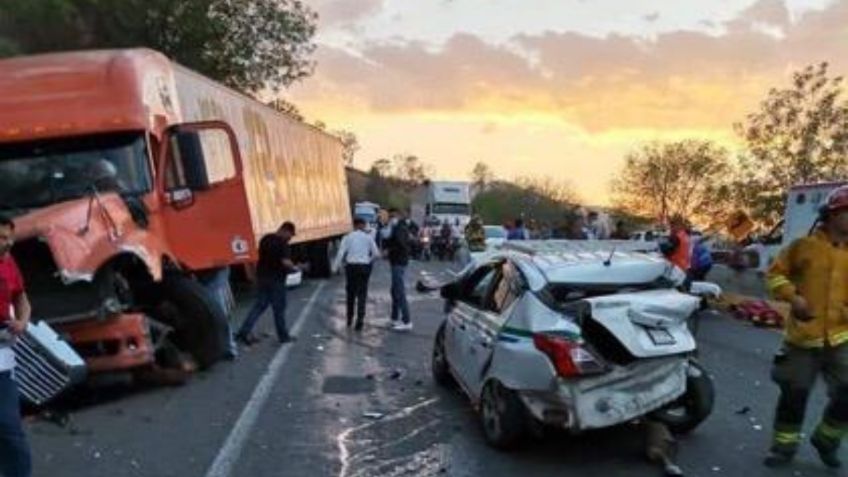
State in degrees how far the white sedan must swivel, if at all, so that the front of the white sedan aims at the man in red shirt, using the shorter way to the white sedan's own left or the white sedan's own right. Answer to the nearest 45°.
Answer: approximately 90° to the white sedan's own left

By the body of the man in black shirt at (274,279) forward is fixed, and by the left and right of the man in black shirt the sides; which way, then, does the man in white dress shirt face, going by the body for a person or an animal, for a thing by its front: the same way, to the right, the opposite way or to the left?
to the left

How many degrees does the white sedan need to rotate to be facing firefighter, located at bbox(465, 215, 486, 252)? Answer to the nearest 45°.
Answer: approximately 45° to its right

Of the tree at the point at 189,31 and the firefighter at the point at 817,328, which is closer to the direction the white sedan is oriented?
the tree

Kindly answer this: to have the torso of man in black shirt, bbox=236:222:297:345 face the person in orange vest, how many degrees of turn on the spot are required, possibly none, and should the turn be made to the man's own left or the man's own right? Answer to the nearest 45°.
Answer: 0° — they already face them

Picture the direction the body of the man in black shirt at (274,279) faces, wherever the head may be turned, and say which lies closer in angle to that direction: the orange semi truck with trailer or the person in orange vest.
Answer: the person in orange vest

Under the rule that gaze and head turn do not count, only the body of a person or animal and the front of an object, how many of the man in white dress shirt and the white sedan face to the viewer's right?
0

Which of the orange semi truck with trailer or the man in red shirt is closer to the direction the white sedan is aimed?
the orange semi truck with trailer

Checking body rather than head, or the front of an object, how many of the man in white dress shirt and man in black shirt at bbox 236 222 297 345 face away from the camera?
1

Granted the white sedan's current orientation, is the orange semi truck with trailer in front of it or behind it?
in front
